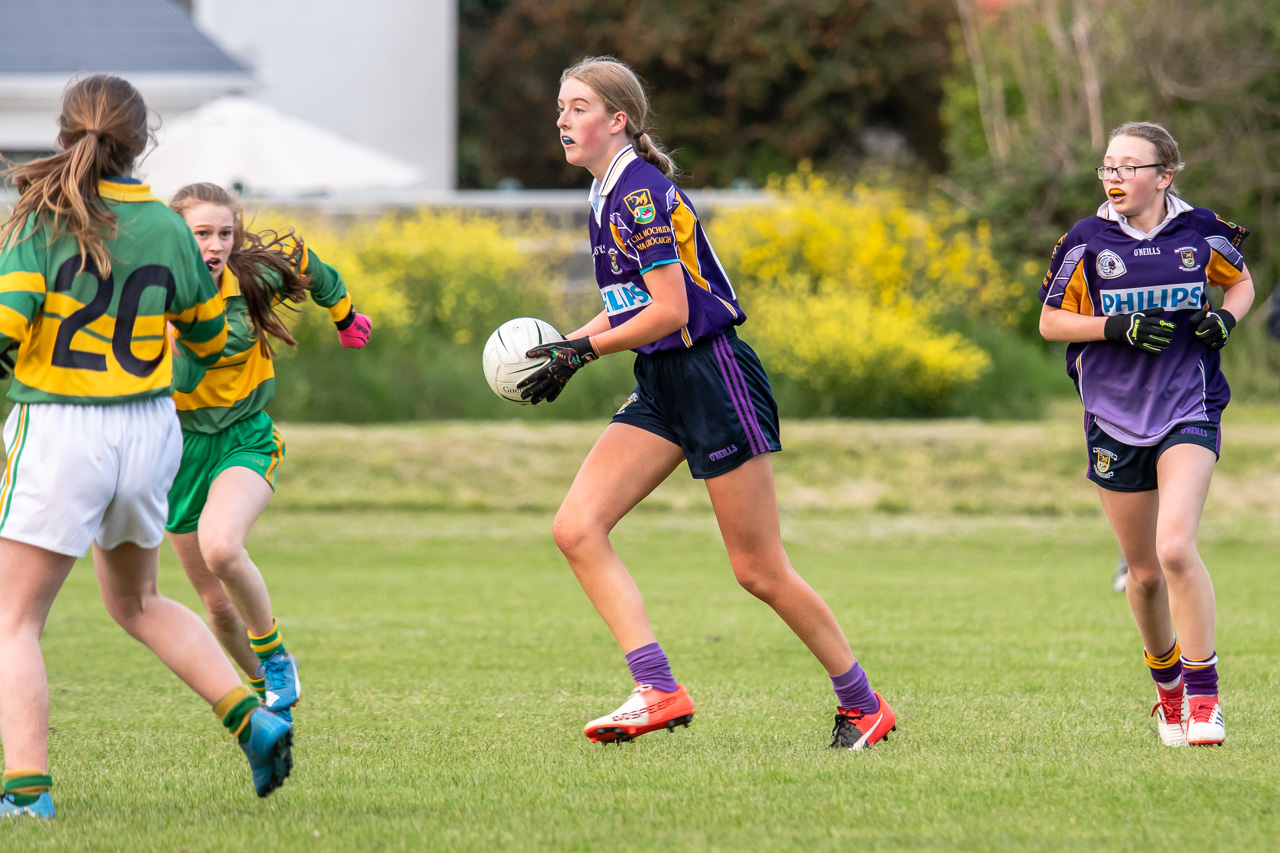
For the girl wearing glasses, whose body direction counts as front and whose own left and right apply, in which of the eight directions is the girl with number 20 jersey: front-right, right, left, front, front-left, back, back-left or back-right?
front-right

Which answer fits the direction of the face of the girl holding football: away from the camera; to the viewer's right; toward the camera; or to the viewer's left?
to the viewer's left

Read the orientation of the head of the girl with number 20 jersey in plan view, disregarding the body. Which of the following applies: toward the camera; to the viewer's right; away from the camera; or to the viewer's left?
away from the camera

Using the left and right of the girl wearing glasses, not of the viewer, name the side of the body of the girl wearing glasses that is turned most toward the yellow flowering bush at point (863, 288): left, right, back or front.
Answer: back

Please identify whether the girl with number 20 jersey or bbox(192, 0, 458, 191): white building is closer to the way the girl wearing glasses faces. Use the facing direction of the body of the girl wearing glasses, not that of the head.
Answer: the girl with number 20 jersey

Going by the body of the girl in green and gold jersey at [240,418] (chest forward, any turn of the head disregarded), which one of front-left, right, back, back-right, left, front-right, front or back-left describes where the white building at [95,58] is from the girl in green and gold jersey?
back-right

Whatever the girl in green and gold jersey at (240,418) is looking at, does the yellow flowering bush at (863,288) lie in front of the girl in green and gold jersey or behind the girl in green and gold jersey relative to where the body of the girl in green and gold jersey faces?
behind

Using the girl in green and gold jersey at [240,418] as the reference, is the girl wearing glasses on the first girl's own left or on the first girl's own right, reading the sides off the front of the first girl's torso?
on the first girl's own left

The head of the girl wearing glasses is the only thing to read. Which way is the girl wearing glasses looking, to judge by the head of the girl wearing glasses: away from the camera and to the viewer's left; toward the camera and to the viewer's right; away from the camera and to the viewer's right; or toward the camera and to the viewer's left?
toward the camera and to the viewer's left

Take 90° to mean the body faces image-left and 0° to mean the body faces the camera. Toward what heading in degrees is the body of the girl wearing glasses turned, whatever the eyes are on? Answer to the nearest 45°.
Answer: approximately 0°

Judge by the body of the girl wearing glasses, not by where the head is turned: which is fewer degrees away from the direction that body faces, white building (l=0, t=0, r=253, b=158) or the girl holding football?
the girl holding football

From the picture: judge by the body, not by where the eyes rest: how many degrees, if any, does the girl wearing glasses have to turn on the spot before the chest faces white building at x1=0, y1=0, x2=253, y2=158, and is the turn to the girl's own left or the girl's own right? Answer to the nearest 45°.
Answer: approximately 135° to the girl's own right

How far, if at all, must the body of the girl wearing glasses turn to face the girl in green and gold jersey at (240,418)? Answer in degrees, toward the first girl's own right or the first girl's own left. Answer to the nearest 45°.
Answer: approximately 90° to the first girl's own right
